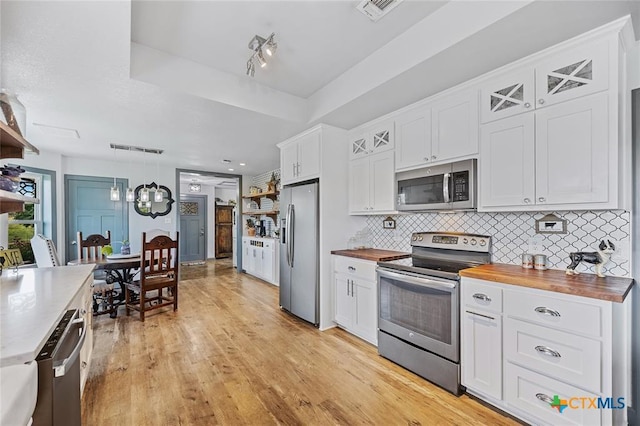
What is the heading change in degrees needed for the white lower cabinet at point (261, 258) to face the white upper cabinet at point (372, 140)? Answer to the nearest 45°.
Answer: approximately 90° to its left

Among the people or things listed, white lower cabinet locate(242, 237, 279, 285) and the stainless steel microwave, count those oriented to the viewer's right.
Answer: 0

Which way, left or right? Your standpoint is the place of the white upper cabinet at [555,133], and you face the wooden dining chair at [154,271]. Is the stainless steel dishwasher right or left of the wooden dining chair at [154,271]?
left

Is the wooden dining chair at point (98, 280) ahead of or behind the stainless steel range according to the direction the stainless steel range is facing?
ahead

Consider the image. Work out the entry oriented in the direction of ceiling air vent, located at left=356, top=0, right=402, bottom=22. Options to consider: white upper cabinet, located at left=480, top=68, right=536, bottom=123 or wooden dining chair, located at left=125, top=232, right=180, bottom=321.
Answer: the white upper cabinet

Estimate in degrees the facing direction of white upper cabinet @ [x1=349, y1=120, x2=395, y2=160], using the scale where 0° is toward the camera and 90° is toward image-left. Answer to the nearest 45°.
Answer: approximately 45°

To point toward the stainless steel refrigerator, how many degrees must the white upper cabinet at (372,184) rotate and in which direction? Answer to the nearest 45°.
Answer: approximately 45° to its right

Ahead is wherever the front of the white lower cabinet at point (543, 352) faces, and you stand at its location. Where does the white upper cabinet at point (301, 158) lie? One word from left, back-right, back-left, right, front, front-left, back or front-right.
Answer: front-right

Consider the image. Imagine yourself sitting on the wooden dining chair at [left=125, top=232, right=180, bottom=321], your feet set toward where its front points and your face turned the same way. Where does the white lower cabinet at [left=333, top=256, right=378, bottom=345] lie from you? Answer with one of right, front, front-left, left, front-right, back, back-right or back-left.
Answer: back

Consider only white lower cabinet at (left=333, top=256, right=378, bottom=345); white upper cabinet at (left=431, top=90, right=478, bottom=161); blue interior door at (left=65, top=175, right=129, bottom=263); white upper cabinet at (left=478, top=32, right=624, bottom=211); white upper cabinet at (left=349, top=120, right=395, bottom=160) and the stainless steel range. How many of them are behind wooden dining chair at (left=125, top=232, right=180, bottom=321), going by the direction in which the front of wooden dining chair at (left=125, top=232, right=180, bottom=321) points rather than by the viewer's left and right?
5

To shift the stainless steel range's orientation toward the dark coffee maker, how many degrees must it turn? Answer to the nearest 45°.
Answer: approximately 90° to its right

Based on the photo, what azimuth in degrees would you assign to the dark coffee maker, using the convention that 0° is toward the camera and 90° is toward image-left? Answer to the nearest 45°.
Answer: approximately 45°

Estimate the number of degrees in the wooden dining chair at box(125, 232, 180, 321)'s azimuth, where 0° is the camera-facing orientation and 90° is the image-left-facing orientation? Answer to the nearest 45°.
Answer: approximately 135°

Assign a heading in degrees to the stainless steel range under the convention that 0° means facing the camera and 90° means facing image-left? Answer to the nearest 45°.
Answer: approximately 45°

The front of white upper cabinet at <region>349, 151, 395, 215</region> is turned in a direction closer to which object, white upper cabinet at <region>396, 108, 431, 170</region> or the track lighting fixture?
the track lighting fixture

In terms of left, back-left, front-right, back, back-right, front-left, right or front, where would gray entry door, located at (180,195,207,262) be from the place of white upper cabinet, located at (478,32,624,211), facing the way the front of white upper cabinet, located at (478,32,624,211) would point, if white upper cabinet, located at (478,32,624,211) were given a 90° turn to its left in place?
back-right
